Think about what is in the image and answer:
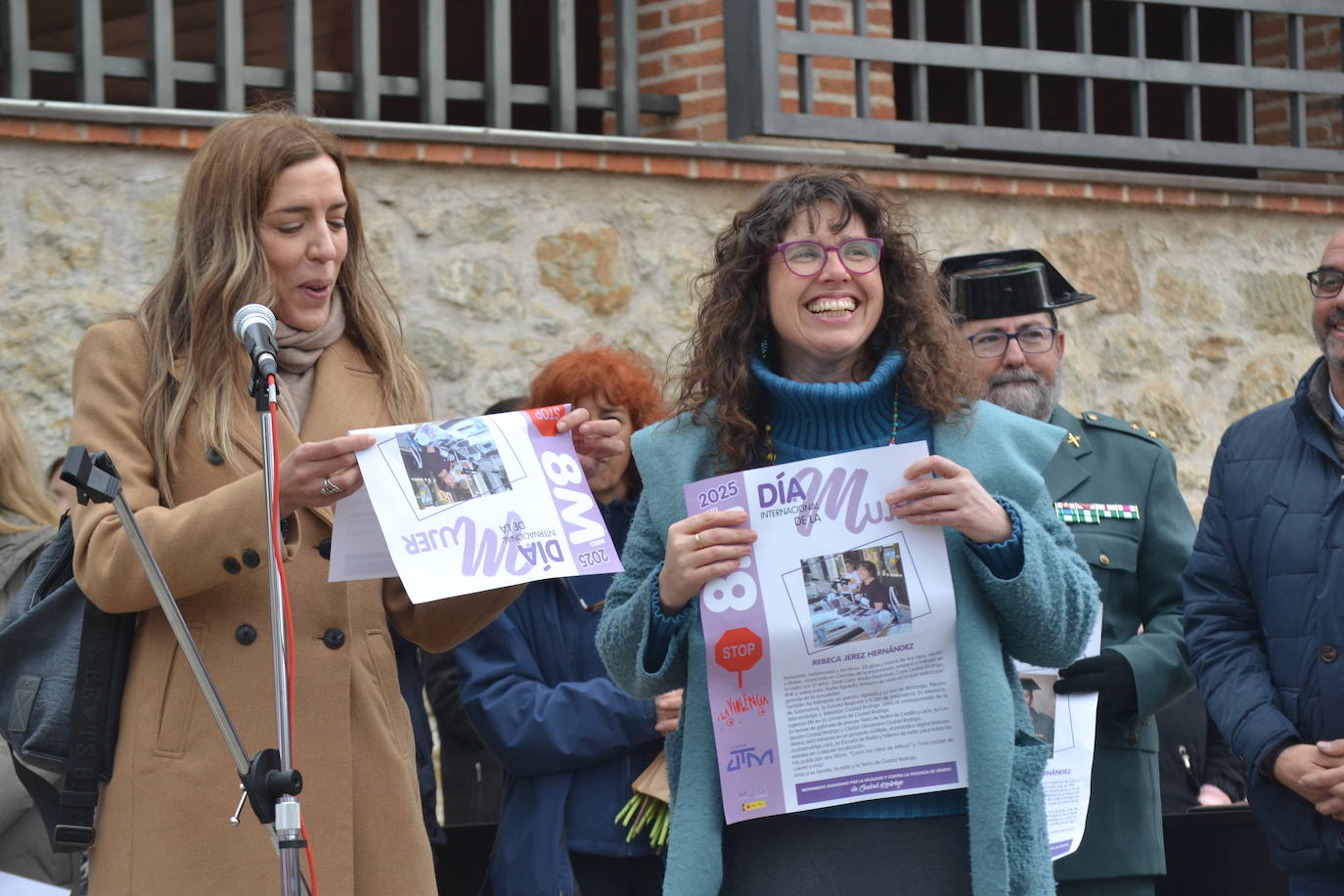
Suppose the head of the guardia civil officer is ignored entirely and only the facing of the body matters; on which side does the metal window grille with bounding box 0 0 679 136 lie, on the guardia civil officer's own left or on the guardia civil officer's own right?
on the guardia civil officer's own right

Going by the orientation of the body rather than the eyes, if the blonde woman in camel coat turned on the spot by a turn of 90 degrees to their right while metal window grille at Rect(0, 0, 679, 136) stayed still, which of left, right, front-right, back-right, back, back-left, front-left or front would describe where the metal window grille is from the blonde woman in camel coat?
back-right

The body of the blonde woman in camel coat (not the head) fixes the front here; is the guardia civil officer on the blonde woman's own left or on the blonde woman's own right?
on the blonde woman's own left

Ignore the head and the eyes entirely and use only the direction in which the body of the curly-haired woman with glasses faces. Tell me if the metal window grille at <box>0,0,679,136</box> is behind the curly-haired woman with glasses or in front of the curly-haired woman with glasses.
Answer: behind

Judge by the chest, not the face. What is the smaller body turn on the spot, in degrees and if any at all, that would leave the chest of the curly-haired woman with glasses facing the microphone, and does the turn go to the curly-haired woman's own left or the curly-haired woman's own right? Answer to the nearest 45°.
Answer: approximately 90° to the curly-haired woman's own right

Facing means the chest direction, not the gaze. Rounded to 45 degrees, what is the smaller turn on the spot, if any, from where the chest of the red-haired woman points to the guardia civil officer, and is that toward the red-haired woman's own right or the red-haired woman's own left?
approximately 45° to the red-haired woman's own left
